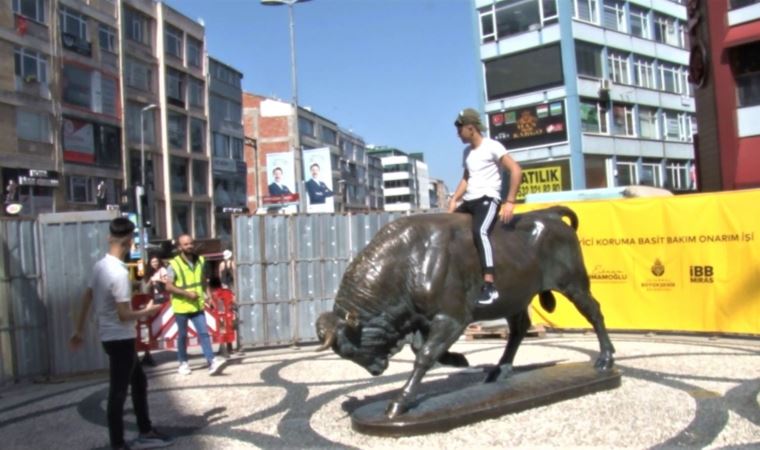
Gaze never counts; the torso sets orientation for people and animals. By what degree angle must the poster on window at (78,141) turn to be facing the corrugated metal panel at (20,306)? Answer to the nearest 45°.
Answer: approximately 45° to its right

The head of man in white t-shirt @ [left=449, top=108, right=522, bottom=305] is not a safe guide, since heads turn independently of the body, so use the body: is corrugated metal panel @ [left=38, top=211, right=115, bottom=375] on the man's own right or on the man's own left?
on the man's own right

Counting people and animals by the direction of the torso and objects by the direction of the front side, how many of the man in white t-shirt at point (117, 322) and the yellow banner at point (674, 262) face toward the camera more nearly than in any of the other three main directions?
1

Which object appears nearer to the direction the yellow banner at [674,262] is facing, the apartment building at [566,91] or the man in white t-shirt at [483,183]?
the man in white t-shirt

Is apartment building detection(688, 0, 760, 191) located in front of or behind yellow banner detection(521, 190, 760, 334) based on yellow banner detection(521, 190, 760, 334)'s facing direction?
behind

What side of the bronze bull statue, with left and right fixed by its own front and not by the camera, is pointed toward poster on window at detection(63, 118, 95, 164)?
right

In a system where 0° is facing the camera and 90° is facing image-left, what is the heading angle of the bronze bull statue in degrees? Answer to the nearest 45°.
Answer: approximately 45°

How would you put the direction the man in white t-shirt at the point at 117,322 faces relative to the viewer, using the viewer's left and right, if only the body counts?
facing away from the viewer and to the right of the viewer

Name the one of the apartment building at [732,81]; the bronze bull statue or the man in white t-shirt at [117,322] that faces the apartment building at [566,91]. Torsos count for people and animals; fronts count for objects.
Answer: the man in white t-shirt

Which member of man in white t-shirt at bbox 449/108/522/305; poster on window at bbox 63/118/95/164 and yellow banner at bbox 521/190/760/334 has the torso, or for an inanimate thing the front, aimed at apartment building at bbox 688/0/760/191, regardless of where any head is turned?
the poster on window

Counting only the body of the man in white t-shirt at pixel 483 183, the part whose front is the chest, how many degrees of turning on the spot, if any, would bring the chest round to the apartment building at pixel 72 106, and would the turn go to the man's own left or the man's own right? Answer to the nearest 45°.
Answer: approximately 90° to the man's own right
